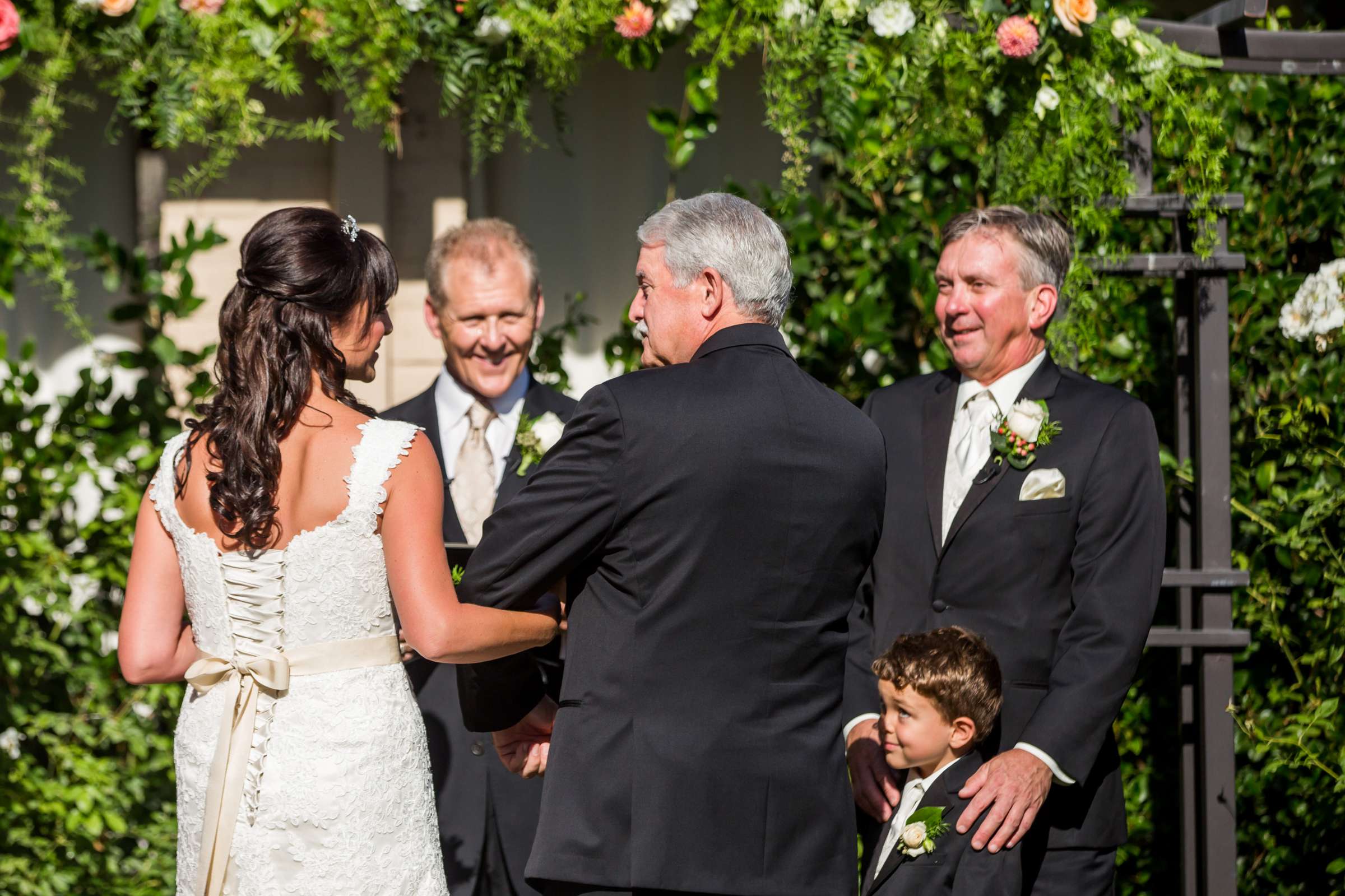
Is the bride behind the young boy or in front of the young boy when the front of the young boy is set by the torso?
in front

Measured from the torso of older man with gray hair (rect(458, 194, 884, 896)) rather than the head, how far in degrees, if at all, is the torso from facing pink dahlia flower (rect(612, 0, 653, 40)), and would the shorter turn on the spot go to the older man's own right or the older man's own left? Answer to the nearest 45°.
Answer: approximately 45° to the older man's own right

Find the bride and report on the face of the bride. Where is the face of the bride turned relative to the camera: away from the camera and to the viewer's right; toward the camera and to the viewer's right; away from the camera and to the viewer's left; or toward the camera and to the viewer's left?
away from the camera and to the viewer's right

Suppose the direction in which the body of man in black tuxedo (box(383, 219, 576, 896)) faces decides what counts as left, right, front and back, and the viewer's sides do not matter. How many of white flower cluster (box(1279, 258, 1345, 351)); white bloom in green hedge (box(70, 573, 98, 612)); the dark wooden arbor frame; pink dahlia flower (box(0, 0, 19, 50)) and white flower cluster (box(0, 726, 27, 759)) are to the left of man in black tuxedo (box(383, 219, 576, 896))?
2

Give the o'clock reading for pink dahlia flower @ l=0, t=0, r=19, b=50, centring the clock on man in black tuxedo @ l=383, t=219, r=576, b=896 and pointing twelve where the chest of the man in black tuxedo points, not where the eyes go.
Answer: The pink dahlia flower is roughly at 3 o'clock from the man in black tuxedo.

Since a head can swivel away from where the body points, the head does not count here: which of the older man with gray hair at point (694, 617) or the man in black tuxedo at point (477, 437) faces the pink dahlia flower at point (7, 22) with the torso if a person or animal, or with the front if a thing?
the older man with gray hair

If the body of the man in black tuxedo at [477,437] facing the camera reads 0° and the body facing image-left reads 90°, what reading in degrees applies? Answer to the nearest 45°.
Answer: approximately 0°

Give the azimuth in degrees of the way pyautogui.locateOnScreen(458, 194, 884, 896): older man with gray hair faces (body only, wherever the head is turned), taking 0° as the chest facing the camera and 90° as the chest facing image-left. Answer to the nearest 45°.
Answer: approximately 135°
